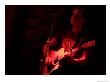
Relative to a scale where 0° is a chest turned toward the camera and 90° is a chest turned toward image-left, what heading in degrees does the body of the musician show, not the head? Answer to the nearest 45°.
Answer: approximately 0°
